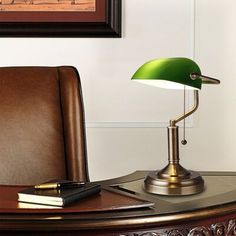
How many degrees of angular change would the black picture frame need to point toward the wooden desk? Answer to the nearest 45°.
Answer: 0° — it already faces it

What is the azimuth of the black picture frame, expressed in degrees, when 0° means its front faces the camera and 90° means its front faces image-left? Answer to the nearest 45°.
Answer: approximately 0°

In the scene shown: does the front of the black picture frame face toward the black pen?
yes
